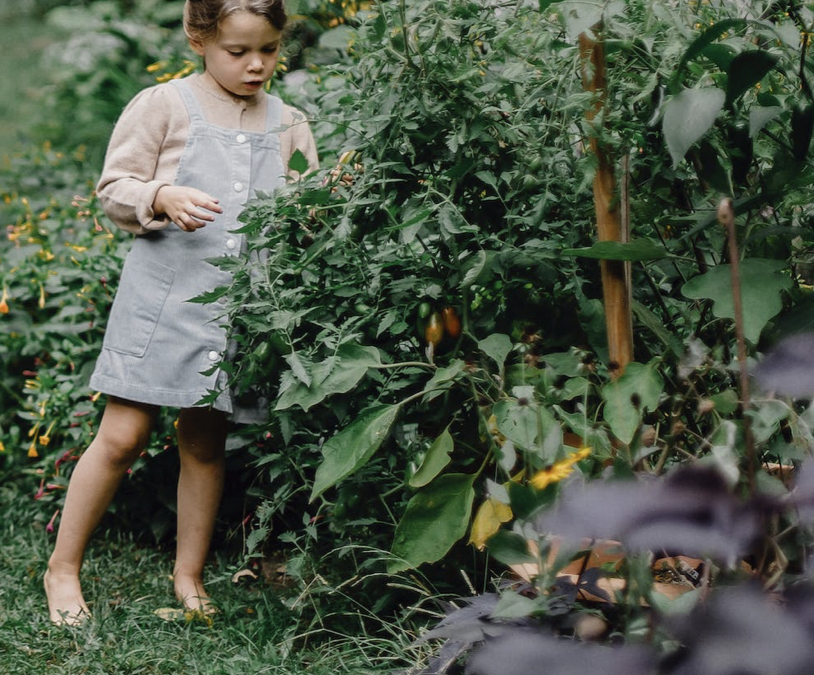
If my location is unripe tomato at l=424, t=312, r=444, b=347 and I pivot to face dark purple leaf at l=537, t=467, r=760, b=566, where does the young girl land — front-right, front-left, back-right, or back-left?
back-right

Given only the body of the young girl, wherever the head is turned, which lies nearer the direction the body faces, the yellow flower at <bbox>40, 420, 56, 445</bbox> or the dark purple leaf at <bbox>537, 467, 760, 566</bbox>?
the dark purple leaf

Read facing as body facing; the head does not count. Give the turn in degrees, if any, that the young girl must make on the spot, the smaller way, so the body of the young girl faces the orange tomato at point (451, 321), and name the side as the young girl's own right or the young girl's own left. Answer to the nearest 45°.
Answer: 0° — they already face it

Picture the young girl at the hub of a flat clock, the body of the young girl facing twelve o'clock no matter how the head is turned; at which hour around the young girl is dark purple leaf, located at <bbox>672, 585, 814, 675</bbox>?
The dark purple leaf is roughly at 1 o'clock from the young girl.

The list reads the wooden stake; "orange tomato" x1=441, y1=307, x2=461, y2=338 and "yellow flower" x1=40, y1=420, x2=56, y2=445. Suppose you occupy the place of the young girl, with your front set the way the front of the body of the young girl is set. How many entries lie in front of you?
2

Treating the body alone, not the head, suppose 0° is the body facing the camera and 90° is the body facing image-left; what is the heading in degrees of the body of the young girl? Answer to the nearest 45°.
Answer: approximately 315°

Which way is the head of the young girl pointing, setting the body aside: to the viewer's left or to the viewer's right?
to the viewer's right

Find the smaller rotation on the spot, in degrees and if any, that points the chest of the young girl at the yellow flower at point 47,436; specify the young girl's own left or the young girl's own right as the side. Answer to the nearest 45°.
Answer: approximately 180°

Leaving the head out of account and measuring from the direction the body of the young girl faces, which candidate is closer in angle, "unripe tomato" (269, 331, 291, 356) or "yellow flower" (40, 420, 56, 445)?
the unripe tomato
